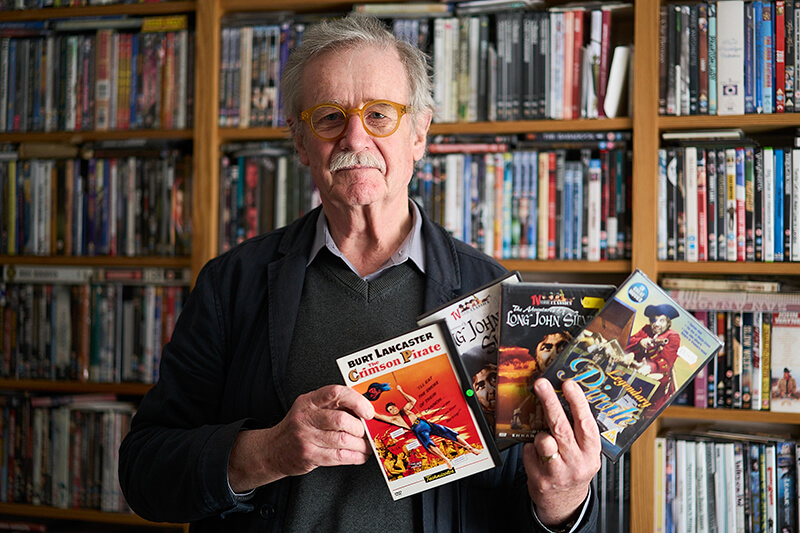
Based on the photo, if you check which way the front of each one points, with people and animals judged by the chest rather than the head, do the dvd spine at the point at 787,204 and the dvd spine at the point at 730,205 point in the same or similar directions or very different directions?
same or similar directions

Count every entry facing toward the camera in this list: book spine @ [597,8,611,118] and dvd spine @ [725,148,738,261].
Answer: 2

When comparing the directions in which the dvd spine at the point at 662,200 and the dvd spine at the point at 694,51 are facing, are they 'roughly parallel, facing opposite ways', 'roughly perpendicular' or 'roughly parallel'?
roughly parallel

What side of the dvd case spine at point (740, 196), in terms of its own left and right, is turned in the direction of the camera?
front

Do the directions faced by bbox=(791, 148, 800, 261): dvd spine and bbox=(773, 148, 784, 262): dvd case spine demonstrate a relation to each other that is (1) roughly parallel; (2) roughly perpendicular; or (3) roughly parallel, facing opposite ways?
roughly parallel

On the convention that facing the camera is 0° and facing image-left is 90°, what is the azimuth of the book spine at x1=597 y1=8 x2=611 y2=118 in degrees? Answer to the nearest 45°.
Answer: approximately 0°

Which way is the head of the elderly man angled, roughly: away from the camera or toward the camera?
toward the camera

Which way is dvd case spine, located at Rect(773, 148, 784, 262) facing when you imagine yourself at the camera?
facing the viewer

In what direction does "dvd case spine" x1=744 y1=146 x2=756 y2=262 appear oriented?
toward the camera

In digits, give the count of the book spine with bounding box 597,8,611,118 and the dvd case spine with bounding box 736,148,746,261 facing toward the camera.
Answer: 2

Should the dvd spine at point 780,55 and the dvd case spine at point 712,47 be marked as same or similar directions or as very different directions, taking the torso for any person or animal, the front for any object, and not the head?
same or similar directions

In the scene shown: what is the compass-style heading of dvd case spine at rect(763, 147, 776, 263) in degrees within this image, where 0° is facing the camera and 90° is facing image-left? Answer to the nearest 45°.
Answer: approximately 0°
